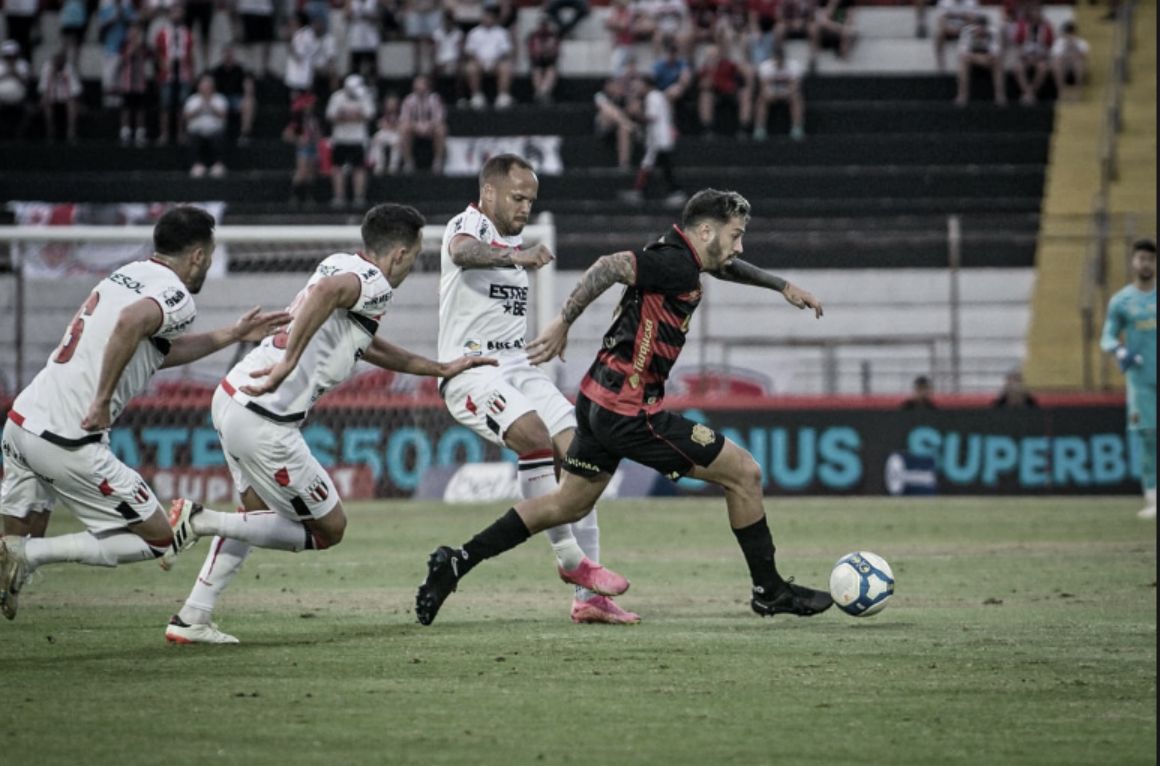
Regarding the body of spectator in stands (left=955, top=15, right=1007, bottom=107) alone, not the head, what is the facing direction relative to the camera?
toward the camera

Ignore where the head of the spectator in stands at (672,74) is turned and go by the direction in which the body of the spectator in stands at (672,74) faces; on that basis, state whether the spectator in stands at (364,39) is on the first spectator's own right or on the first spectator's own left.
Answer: on the first spectator's own right

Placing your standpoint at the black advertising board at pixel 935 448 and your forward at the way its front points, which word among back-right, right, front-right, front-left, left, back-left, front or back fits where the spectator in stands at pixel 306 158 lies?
back-right

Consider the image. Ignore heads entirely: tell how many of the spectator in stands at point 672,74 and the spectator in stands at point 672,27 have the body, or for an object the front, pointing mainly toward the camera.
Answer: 2

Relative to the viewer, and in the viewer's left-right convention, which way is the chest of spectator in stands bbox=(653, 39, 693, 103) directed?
facing the viewer

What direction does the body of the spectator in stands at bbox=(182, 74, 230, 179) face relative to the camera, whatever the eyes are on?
toward the camera

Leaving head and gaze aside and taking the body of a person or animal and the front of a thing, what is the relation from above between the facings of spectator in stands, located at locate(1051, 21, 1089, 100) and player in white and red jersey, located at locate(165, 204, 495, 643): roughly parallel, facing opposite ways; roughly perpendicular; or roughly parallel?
roughly perpendicular

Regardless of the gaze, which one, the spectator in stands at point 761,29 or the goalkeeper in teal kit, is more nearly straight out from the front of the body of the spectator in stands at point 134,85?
the goalkeeper in teal kit

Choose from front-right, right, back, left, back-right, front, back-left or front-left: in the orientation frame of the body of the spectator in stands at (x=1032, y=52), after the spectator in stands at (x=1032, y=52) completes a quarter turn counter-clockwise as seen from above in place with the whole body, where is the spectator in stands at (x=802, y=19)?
back

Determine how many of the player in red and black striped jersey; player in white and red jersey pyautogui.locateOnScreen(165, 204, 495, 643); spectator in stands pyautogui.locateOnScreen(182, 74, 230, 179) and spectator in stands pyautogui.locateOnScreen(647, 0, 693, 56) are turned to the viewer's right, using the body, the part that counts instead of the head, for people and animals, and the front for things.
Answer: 2

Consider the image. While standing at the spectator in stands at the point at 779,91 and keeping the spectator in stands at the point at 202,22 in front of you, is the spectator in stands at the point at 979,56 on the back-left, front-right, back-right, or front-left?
back-right
